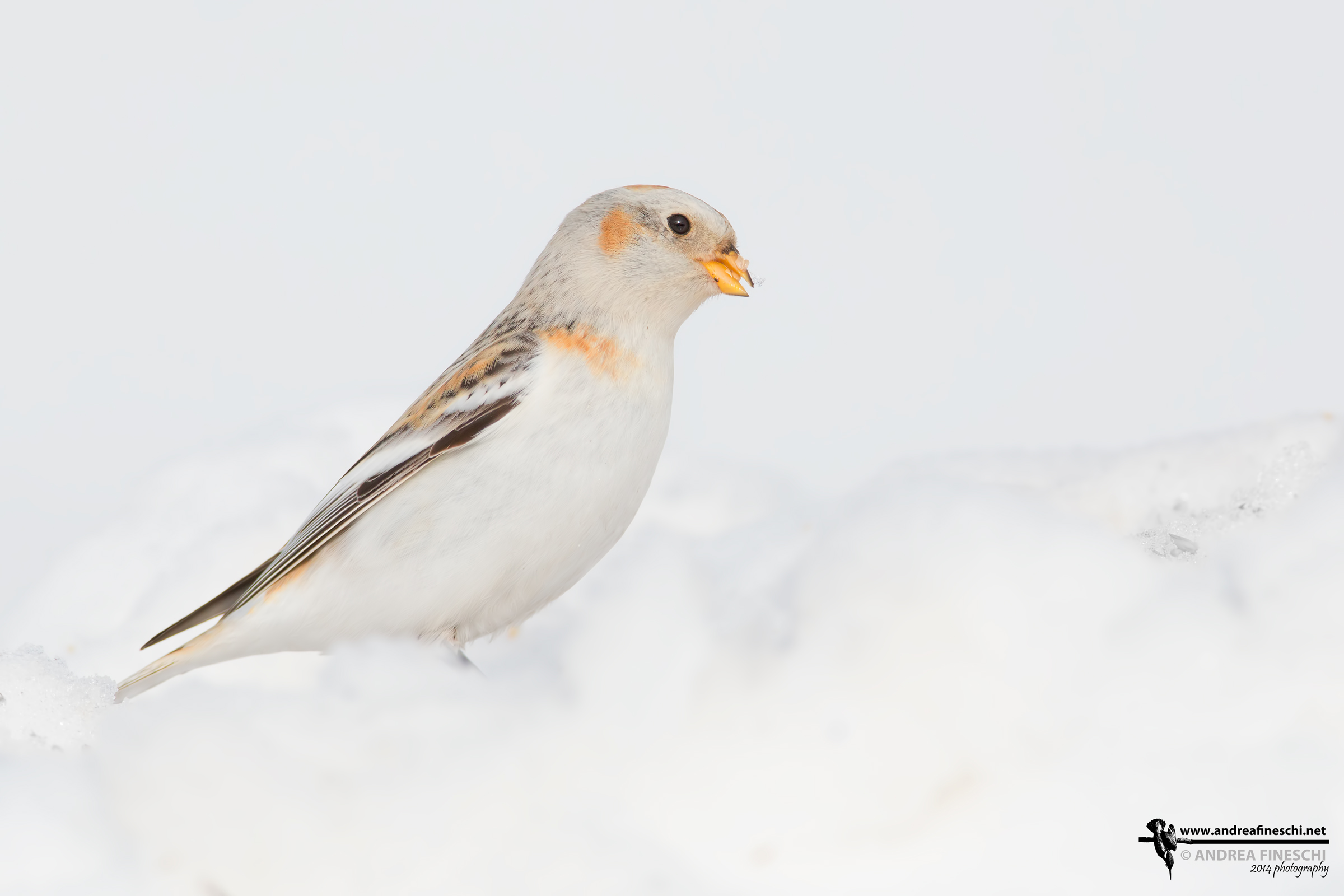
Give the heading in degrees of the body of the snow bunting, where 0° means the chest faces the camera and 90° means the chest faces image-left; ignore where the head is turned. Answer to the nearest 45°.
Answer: approximately 270°
